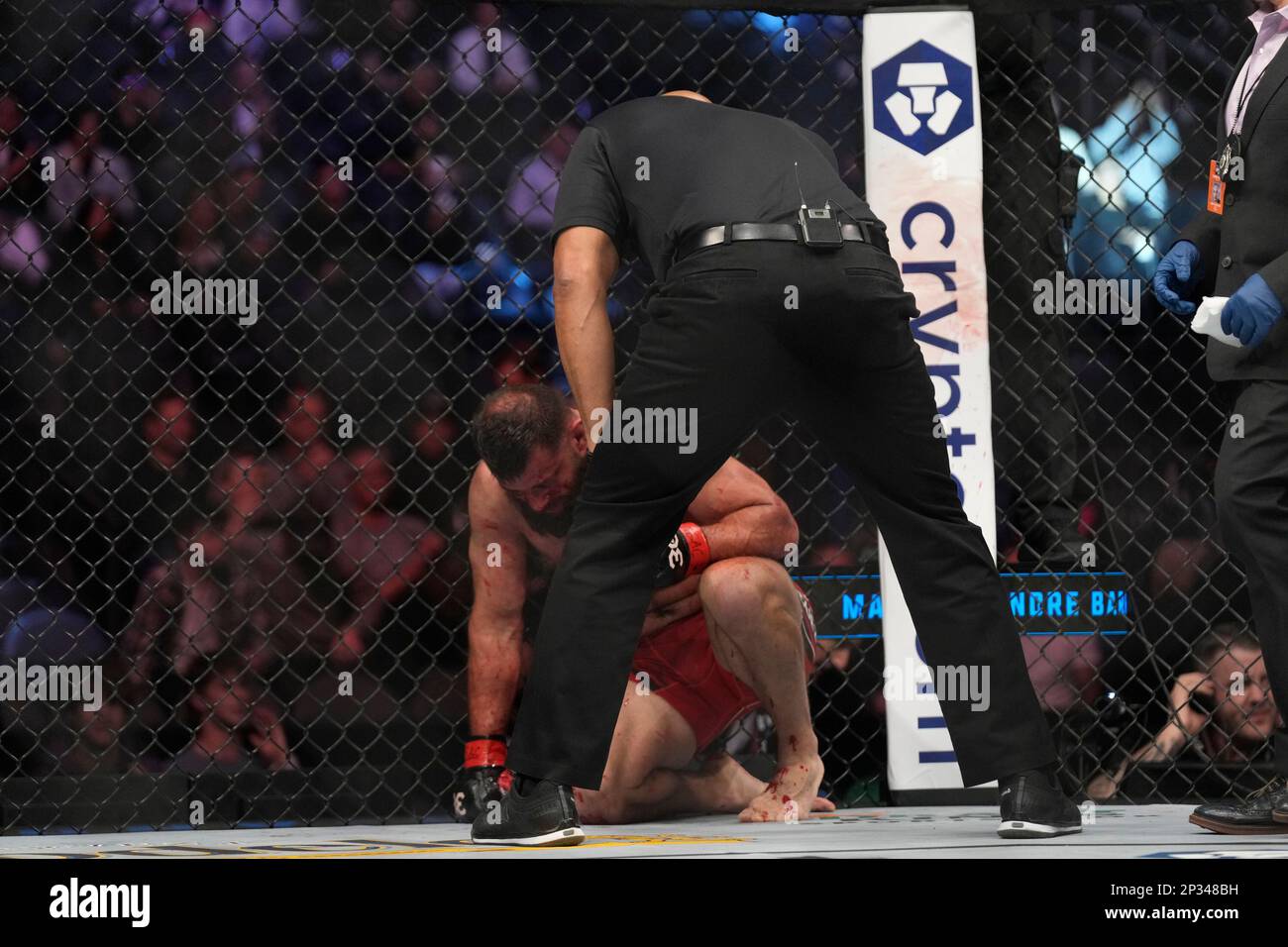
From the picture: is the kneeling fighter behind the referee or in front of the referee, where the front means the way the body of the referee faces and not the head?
in front

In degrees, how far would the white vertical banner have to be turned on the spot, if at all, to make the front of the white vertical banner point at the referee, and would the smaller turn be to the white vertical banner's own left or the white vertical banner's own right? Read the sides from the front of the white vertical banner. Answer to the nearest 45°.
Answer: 0° — it already faces them

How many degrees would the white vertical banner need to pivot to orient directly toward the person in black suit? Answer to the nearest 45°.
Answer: approximately 45° to its left

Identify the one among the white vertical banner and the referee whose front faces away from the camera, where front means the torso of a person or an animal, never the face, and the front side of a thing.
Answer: the referee

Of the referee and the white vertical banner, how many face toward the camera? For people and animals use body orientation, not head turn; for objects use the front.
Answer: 1

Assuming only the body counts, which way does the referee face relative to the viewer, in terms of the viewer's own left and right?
facing away from the viewer

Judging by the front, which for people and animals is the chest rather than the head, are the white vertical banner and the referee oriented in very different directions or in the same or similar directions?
very different directions
